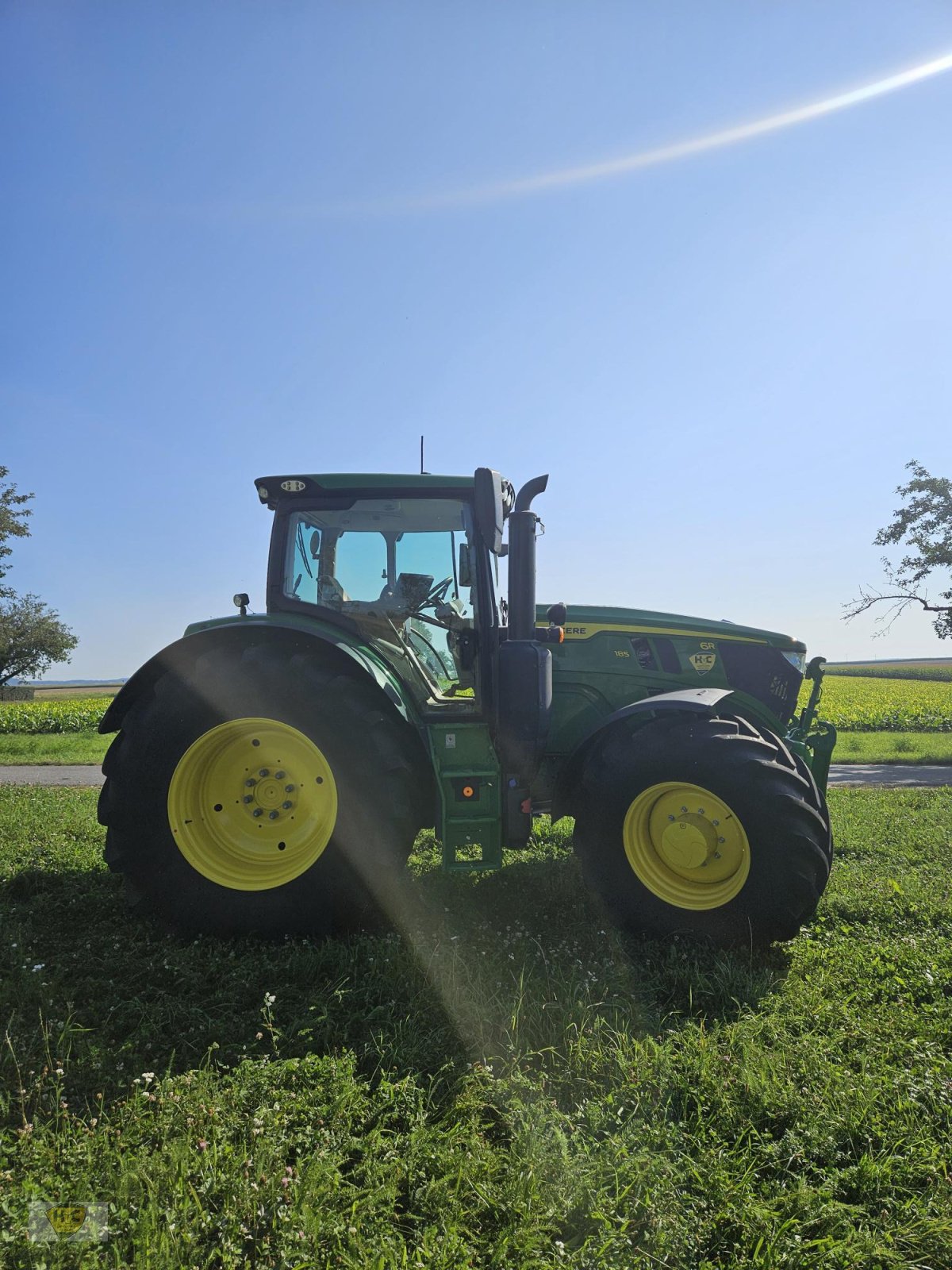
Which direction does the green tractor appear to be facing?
to the viewer's right
